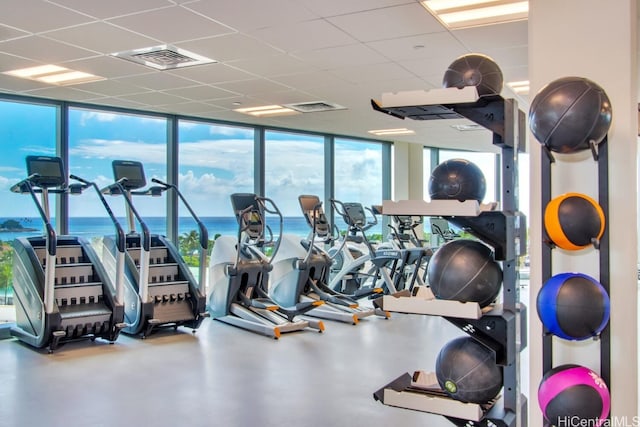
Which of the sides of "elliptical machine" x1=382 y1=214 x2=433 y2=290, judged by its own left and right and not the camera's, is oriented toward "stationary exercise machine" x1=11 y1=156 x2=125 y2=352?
left

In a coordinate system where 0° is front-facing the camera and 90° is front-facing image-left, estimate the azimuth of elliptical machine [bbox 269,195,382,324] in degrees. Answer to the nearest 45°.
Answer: approximately 135°

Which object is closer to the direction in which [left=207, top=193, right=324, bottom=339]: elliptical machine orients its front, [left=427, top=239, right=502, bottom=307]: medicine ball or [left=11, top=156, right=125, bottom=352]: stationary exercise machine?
the stationary exercise machine

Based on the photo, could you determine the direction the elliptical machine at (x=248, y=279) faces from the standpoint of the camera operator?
facing away from the viewer and to the left of the viewer

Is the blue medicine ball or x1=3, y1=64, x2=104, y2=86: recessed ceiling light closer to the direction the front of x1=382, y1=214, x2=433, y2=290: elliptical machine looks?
the recessed ceiling light

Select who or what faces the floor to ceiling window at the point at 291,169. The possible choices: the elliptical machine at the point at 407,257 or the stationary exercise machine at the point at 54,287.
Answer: the elliptical machine

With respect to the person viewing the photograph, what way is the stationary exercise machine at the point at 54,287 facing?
facing away from the viewer and to the left of the viewer

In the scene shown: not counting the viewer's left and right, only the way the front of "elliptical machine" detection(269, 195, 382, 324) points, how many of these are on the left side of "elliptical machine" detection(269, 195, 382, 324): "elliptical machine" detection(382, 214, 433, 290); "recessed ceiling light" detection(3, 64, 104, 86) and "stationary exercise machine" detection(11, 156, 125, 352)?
2
